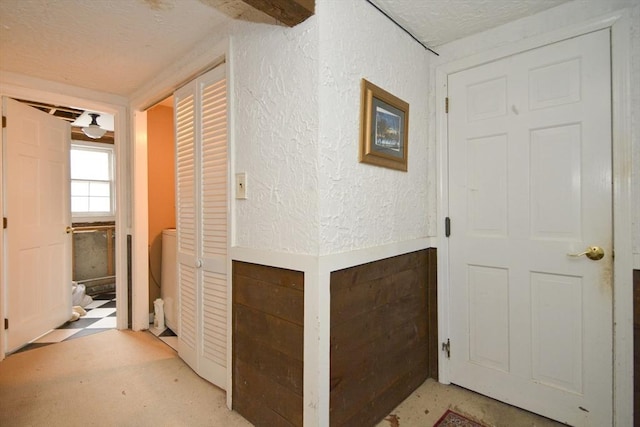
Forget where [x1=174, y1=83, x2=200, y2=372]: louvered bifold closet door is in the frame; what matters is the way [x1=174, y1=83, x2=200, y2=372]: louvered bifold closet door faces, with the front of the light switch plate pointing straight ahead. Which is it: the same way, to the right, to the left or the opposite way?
the same way

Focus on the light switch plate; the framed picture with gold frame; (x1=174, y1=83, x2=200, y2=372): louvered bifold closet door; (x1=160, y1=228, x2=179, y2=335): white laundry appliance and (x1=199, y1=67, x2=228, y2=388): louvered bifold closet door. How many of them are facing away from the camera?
0

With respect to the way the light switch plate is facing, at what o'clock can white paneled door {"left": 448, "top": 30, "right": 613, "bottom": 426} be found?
The white paneled door is roughly at 8 o'clock from the light switch plate.

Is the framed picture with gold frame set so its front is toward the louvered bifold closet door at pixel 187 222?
no

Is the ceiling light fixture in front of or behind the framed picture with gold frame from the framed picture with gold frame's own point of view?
behind

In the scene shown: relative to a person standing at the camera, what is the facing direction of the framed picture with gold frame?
facing the viewer and to the right of the viewer

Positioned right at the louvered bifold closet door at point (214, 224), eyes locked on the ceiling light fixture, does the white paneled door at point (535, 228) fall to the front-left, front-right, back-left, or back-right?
back-right

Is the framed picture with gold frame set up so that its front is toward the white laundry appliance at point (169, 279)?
no
